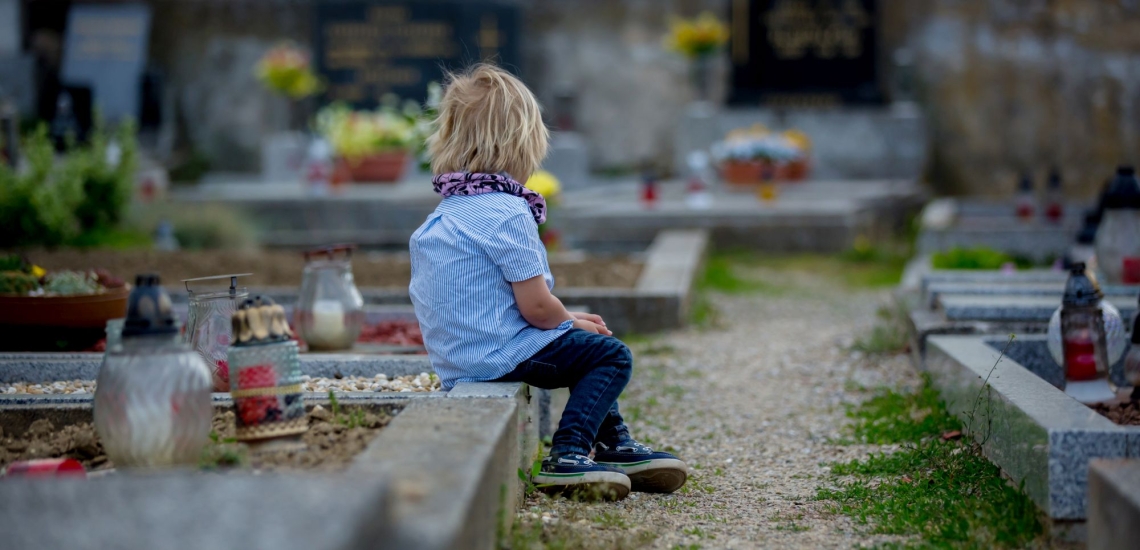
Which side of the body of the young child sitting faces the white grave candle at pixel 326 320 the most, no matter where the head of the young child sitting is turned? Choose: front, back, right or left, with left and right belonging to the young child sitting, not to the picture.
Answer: left

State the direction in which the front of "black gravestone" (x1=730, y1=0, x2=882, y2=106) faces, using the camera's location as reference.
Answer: facing the viewer

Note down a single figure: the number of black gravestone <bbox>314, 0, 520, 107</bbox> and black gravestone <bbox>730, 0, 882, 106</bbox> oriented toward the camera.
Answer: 2

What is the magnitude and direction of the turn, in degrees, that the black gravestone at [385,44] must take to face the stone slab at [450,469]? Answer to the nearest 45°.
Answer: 0° — it already faces it

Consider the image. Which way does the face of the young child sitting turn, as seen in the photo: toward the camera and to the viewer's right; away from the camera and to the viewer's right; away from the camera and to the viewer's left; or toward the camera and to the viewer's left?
away from the camera and to the viewer's right

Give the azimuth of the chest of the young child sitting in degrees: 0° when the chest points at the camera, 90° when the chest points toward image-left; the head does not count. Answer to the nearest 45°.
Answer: approximately 225°

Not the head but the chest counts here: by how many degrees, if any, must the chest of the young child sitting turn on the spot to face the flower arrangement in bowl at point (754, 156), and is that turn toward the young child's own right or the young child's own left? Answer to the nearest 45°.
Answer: approximately 45° to the young child's own left

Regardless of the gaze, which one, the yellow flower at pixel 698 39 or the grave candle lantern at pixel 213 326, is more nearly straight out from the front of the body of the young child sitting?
the yellow flower

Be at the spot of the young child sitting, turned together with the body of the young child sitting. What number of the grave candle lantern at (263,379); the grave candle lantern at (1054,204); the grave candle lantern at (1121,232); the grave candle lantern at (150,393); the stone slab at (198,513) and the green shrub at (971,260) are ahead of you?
3

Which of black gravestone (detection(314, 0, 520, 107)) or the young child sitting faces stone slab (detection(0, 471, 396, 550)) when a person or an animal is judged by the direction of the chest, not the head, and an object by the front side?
the black gravestone

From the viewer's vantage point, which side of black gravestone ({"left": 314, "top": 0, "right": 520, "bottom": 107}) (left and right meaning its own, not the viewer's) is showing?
front

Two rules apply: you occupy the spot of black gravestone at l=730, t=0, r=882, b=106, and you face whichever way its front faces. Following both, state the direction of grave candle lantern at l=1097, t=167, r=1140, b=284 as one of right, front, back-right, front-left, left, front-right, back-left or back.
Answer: front
